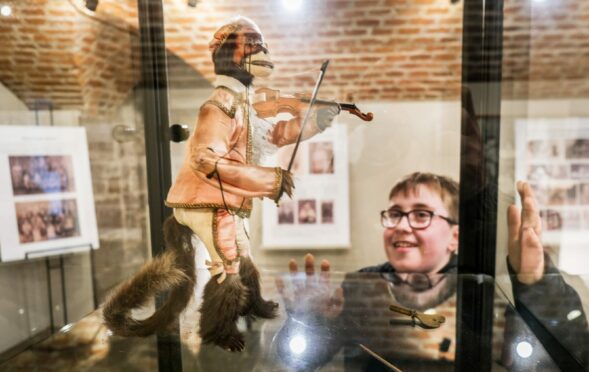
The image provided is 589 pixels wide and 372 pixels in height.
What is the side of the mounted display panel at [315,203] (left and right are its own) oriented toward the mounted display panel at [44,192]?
right

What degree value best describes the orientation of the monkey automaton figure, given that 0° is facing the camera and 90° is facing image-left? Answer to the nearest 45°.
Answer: approximately 270°

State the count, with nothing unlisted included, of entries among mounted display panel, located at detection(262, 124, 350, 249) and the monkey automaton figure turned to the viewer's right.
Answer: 1

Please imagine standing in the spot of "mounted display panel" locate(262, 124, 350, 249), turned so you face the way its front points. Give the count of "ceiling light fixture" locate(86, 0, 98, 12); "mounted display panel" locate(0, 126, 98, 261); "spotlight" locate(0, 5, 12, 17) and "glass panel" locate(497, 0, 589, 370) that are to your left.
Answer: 1

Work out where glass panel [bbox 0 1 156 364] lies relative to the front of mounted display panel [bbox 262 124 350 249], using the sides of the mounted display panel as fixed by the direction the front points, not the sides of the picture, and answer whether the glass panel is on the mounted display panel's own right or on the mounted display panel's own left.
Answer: on the mounted display panel's own right

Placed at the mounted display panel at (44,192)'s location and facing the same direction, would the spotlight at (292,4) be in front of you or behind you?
in front

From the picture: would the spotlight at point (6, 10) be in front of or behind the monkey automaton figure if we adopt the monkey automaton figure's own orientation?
behind

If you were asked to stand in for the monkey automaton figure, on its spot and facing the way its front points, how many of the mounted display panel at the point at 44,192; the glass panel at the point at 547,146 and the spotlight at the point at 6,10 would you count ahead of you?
1

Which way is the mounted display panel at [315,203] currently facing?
toward the camera

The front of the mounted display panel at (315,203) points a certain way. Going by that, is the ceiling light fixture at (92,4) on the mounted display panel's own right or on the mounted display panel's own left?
on the mounted display panel's own right

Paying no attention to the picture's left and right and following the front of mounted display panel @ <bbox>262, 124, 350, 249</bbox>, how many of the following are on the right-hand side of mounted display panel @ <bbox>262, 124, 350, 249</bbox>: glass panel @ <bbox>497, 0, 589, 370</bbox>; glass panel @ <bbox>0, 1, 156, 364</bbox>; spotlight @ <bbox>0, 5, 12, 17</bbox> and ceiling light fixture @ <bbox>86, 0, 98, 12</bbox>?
3

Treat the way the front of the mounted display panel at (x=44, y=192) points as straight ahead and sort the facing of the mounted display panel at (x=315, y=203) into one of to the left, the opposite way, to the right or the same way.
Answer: the same way

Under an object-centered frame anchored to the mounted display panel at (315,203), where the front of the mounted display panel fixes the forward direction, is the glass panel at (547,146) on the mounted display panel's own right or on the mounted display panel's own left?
on the mounted display panel's own left

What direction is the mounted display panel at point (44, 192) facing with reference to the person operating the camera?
facing the viewer and to the right of the viewer

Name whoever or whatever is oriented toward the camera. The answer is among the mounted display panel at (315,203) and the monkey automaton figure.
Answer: the mounted display panel
